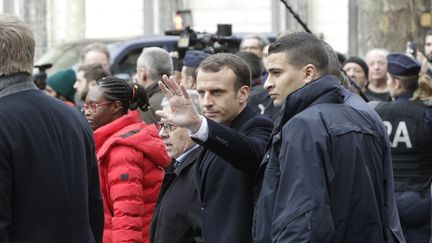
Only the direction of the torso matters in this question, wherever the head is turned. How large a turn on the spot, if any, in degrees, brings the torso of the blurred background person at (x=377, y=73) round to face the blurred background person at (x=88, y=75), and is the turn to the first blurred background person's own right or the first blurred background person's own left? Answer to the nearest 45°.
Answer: approximately 45° to the first blurred background person's own right

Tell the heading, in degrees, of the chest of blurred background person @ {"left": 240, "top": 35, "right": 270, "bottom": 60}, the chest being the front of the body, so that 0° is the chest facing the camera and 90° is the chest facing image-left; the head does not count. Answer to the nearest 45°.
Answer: approximately 45°

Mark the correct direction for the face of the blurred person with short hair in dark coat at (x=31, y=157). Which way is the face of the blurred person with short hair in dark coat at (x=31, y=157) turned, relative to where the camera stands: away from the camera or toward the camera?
away from the camera

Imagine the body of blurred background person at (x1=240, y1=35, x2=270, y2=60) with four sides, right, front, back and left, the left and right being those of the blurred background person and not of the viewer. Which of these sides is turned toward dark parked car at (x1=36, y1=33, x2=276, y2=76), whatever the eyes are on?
right

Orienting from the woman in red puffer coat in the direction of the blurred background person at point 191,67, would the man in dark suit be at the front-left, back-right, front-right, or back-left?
back-right
